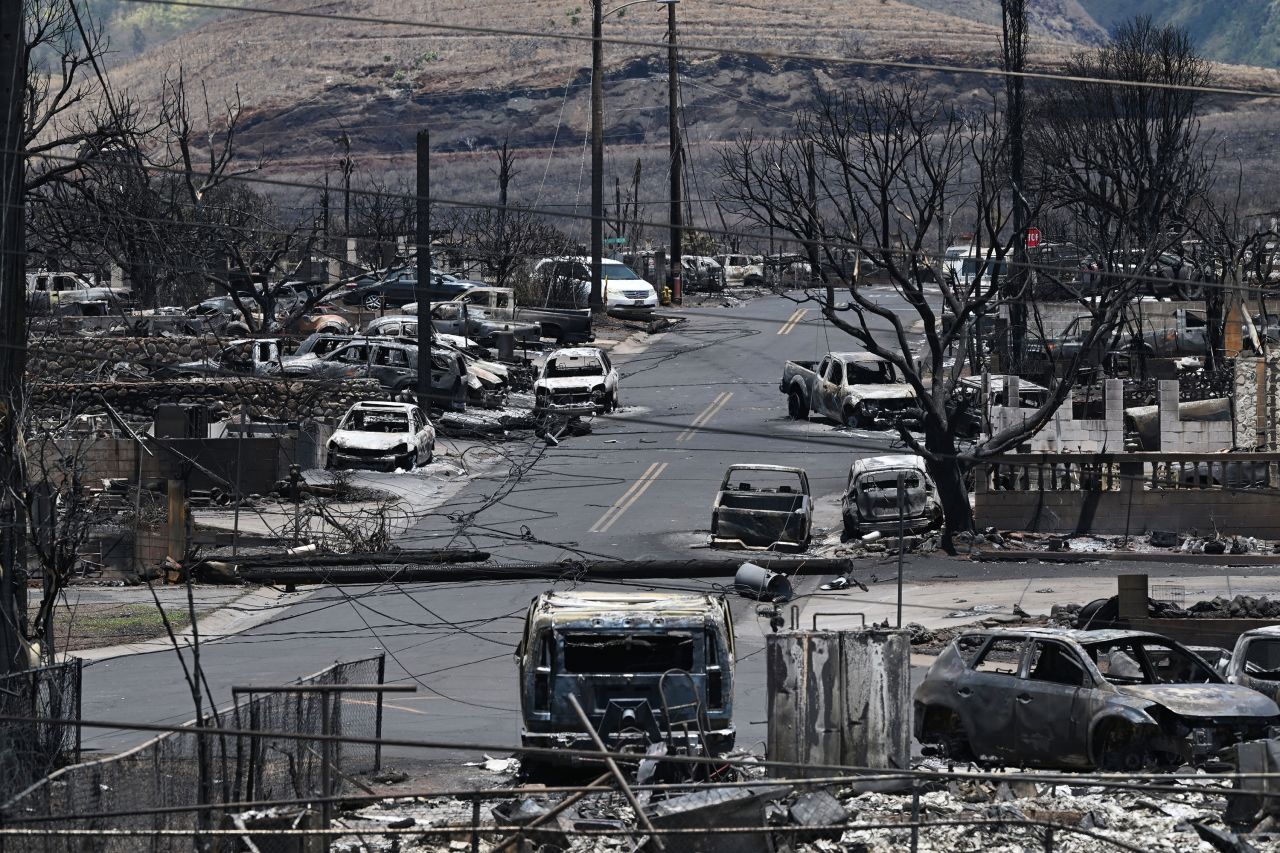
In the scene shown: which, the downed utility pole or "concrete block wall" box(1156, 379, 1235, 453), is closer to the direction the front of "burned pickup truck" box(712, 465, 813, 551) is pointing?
the concrete block wall

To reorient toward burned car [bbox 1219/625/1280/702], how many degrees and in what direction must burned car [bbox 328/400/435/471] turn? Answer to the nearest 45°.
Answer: approximately 45° to its left

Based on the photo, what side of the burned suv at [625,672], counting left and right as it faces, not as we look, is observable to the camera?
back

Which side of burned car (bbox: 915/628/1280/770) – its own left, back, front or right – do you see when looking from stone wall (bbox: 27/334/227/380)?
back

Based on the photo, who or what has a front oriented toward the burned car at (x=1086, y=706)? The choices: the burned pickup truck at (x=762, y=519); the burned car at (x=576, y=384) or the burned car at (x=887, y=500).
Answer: the burned car at (x=576, y=384)

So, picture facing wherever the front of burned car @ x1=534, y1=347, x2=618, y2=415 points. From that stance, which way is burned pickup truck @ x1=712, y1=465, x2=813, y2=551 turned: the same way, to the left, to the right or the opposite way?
the opposite way

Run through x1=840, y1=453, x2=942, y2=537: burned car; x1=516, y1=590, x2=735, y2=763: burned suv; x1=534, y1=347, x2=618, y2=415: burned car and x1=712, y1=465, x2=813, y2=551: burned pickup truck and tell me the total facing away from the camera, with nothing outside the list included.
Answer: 3

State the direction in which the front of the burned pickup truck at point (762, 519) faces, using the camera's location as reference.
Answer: facing away from the viewer

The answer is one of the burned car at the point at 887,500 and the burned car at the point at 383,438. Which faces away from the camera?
the burned car at the point at 887,500

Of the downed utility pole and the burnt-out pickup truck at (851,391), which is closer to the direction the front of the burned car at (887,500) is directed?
the burnt-out pickup truck

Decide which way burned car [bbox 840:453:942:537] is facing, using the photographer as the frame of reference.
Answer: facing away from the viewer
